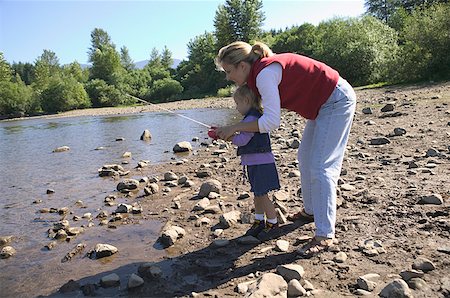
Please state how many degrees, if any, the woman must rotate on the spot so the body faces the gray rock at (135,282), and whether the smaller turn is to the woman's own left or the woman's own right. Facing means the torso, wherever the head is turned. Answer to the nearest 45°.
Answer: approximately 45° to the woman's own left

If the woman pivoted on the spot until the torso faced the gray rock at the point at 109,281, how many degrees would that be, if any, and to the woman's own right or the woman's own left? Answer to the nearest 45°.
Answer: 0° — they already face it

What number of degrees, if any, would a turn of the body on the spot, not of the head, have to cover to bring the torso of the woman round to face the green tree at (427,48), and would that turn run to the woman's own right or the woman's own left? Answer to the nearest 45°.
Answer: approximately 90° to the woman's own right

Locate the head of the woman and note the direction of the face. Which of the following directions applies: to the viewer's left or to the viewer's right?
to the viewer's left

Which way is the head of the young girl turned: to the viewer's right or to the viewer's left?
to the viewer's left

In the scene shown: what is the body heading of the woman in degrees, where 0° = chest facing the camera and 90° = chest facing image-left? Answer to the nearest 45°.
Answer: approximately 90°
